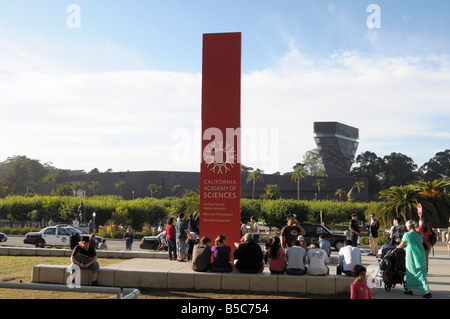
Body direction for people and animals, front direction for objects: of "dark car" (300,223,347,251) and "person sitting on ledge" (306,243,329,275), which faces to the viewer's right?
the dark car

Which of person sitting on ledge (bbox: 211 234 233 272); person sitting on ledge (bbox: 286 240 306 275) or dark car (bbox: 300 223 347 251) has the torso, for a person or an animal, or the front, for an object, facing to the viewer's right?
the dark car

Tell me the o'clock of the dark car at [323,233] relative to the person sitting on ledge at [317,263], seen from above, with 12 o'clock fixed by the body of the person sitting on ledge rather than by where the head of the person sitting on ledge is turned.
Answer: The dark car is roughly at 12 o'clock from the person sitting on ledge.

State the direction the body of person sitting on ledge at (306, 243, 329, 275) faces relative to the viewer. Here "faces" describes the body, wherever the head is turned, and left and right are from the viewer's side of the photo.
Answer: facing away from the viewer

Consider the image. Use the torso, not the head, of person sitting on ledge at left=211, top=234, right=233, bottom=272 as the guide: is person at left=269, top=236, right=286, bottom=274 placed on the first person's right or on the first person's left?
on the first person's right

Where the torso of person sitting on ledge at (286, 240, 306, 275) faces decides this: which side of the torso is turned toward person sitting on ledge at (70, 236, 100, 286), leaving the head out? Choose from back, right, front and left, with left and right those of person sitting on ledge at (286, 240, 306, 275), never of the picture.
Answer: left

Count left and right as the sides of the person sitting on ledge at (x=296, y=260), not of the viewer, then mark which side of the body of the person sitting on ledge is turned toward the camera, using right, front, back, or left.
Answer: back

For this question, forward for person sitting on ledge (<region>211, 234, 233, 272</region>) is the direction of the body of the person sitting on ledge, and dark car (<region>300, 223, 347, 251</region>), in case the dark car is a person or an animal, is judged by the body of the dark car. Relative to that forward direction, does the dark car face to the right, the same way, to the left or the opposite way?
to the right

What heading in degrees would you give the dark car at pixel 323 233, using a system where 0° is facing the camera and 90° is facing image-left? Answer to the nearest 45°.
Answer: approximately 270°

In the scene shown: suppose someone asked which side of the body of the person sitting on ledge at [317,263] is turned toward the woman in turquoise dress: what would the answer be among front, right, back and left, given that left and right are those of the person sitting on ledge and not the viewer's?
right

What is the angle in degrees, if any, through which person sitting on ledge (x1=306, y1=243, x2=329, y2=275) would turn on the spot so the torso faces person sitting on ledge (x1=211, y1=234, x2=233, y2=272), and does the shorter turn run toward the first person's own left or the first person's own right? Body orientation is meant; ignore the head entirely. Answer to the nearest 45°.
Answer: approximately 90° to the first person's own left

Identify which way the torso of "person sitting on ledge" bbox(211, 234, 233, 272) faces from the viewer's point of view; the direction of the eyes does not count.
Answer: away from the camera
